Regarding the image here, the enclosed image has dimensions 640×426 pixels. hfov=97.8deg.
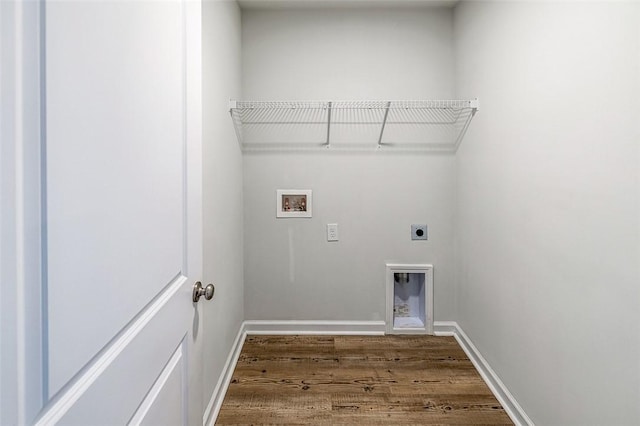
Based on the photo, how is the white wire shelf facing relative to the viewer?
toward the camera

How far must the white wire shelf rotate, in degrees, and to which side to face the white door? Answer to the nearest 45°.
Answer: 0° — it already faces it
